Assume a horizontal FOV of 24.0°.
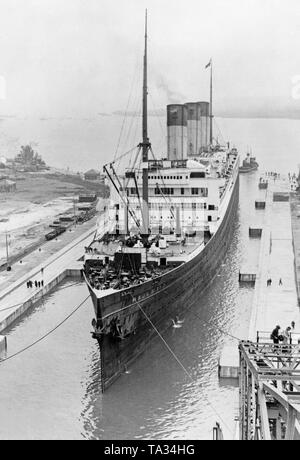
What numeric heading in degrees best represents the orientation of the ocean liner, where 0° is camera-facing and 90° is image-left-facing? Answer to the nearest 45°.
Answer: approximately 0°

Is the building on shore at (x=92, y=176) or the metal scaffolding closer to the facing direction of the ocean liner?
the metal scaffolding

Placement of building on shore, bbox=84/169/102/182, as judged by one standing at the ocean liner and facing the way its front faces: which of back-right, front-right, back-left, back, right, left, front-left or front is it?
back
